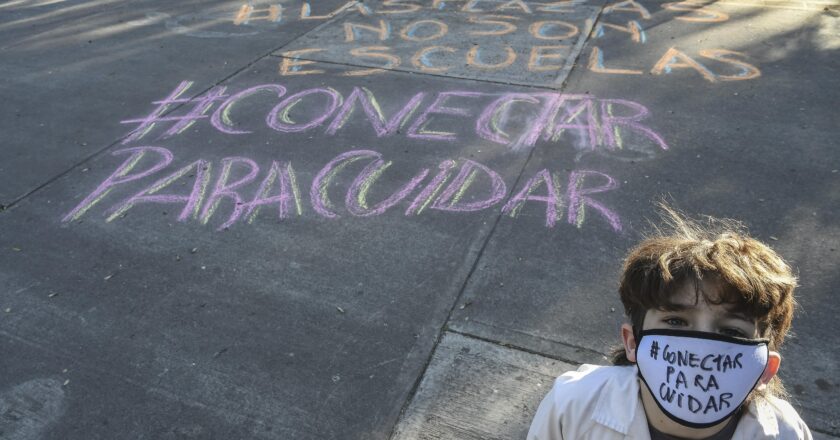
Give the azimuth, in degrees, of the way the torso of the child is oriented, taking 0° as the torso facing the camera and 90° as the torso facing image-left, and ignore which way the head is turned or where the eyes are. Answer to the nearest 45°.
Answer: approximately 0°

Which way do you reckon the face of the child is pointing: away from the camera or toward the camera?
toward the camera
